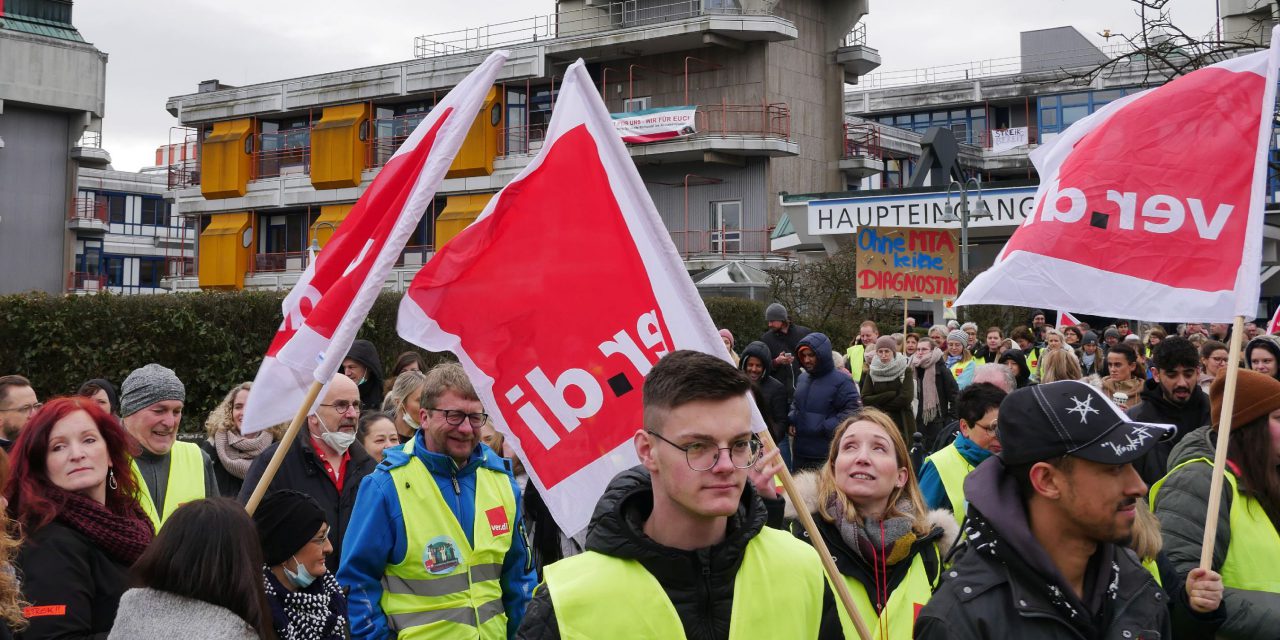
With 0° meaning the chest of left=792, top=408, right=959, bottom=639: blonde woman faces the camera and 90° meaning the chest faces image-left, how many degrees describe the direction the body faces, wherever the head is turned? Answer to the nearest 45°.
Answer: approximately 0°

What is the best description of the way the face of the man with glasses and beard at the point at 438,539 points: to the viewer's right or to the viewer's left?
to the viewer's right

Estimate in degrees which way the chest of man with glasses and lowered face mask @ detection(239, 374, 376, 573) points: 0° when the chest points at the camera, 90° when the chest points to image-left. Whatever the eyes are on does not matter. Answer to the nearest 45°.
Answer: approximately 315°

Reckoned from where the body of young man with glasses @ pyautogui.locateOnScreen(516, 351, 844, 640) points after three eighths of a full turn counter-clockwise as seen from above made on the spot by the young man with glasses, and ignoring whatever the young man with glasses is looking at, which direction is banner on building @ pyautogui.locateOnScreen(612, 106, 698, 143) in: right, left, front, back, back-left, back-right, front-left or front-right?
front

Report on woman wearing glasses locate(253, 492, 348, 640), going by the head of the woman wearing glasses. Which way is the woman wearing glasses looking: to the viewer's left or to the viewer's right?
to the viewer's right

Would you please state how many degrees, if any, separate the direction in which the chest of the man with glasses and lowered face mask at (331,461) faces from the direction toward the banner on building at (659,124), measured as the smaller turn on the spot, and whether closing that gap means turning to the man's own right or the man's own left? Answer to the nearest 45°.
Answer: approximately 135° to the man's own left

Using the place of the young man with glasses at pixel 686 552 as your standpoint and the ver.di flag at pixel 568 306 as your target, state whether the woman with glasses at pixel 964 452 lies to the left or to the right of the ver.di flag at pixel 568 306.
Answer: right

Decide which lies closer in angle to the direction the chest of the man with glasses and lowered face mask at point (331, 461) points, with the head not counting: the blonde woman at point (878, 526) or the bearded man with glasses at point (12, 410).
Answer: the blonde woman

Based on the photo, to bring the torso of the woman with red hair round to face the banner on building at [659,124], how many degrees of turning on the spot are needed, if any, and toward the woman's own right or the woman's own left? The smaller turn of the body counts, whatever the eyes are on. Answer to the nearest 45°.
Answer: approximately 90° to the woman's own left
